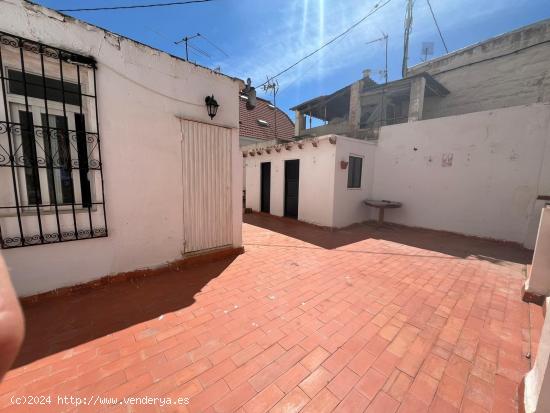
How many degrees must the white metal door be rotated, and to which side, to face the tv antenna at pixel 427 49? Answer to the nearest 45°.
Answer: approximately 90° to its left

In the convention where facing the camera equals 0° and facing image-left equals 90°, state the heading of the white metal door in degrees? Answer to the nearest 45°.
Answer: approximately 315°

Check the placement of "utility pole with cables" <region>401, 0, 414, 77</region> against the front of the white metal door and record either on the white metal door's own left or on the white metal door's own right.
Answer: on the white metal door's own left
